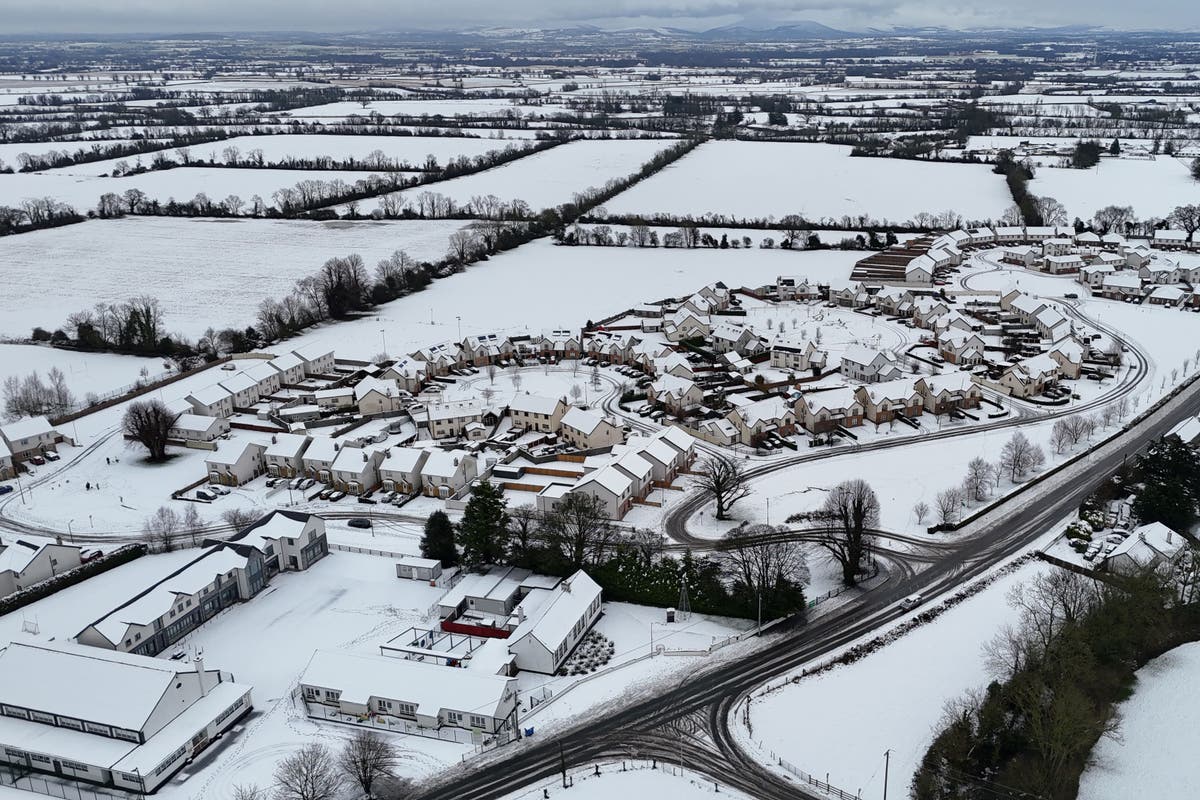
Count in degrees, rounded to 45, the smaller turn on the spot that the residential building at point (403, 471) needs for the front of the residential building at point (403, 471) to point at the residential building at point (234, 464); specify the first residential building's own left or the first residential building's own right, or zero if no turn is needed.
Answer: approximately 135° to the first residential building's own right

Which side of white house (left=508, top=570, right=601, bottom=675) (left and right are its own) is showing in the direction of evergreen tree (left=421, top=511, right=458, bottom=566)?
back

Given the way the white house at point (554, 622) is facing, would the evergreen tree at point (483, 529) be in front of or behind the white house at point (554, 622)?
behind

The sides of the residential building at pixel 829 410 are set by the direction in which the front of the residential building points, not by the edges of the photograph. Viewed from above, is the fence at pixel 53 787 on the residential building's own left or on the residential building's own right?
on the residential building's own right

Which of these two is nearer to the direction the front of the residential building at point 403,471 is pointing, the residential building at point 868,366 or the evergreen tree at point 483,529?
the evergreen tree

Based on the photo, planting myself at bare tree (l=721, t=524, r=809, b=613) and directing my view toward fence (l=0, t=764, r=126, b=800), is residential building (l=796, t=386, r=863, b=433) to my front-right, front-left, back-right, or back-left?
back-right

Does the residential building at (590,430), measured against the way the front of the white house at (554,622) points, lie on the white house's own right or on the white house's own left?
on the white house's own left

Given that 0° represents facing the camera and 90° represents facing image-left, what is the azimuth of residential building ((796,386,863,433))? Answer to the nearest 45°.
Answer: approximately 315°

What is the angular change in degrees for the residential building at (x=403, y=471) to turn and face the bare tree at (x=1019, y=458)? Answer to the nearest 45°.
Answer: approximately 90° to its left

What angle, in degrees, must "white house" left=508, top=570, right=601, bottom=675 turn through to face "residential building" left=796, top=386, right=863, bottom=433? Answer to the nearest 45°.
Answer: approximately 90° to its left

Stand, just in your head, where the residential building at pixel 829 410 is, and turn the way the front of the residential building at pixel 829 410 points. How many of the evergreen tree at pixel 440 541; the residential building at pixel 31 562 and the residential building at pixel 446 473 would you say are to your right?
3

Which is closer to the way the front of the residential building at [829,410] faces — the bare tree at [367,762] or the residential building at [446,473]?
the bare tree

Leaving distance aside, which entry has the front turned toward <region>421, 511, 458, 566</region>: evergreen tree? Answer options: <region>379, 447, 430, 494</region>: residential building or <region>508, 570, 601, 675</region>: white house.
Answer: the residential building
